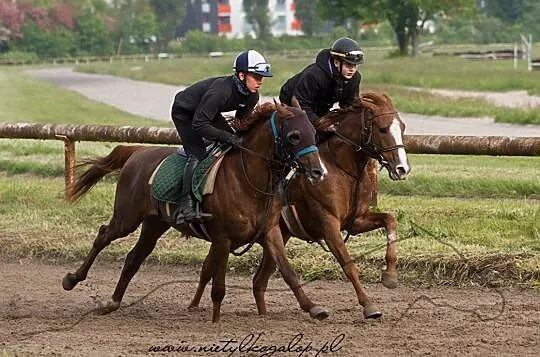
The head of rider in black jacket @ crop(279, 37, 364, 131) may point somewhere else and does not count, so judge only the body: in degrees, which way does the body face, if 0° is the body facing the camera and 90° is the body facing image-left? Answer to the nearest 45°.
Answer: approximately 315°

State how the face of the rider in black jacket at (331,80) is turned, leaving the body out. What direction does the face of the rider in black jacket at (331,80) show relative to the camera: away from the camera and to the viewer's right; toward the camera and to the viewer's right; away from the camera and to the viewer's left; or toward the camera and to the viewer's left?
toward the camera and to the viewer's right

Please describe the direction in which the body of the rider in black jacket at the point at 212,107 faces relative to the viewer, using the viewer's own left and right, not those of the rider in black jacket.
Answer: facing to the right of the viewer

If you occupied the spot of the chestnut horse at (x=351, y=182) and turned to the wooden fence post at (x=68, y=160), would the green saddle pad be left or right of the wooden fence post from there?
left

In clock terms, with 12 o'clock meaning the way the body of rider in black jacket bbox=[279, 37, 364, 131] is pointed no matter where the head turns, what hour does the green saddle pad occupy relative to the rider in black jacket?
The green saddle pad is roughly at 4 o'clock from the rider in black jacket.

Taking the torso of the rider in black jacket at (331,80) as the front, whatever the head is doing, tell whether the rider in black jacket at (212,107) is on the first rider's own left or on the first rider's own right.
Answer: on the first rider's own right

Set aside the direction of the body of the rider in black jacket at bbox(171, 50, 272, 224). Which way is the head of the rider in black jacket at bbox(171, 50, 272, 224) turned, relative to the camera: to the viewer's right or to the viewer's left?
to the viewer's right

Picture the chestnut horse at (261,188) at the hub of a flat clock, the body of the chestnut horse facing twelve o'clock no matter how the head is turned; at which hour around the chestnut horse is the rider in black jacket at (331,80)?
The rider in black jacket is roughly at 9 o'clock from the chestnut horse.

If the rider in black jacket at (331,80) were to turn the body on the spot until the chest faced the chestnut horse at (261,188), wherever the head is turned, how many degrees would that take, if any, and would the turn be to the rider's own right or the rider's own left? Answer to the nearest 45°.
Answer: approximately 90° to the rider's own right

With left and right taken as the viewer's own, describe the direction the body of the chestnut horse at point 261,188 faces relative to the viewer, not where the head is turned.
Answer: facing the viewer and to the right of the viewer

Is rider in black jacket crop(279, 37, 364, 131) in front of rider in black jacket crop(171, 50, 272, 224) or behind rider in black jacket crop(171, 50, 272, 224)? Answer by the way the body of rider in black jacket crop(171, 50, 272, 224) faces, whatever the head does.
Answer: in front

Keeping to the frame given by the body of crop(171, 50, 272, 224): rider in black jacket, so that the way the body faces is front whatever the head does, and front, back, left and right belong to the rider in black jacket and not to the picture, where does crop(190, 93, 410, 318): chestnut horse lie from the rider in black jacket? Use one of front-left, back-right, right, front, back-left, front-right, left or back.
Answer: front

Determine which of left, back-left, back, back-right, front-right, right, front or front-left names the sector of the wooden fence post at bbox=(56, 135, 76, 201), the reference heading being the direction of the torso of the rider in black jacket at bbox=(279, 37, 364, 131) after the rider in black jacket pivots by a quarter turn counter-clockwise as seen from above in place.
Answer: left
